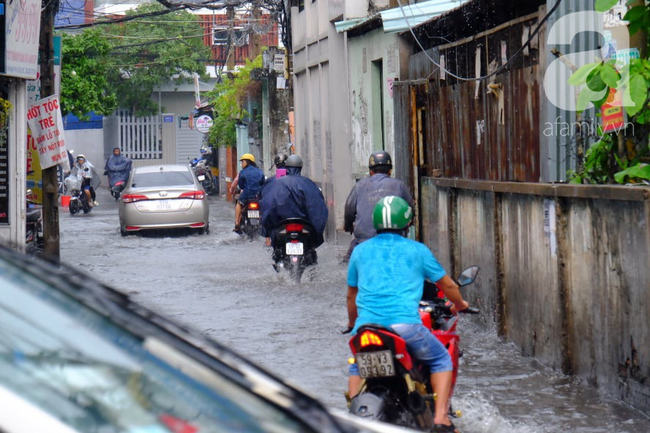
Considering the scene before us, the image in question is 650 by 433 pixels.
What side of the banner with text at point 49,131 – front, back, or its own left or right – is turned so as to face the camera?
front

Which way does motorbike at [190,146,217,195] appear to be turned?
away from the camera

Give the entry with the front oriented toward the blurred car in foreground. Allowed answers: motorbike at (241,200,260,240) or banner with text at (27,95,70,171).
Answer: the banner with text

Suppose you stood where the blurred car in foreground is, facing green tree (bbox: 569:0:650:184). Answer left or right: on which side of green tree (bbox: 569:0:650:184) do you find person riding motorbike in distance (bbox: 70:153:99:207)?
left

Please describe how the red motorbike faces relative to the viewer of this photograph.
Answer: facing away from the viewer and to the right of the viewer

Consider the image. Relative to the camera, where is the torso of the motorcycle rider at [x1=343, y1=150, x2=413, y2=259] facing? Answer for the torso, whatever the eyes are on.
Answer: away from the camera

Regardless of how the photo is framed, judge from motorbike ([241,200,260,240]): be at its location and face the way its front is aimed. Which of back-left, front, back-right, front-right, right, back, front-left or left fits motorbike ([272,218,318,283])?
back

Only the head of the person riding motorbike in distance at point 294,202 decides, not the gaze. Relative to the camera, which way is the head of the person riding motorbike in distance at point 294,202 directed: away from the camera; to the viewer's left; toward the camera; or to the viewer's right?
away from the camera

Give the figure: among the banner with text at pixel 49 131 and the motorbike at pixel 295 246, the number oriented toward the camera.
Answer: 1

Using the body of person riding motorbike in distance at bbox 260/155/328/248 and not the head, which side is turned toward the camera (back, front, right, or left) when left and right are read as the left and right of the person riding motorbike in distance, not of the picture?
back

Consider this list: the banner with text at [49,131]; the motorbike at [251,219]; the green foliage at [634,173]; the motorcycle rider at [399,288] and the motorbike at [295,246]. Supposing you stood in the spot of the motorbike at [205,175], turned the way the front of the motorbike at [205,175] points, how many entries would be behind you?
5

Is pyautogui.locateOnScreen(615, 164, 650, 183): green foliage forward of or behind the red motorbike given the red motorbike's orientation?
forward

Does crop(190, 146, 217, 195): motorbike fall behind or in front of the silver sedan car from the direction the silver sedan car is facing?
in front

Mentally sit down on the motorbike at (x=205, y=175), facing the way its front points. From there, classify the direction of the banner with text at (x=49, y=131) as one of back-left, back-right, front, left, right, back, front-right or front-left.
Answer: back

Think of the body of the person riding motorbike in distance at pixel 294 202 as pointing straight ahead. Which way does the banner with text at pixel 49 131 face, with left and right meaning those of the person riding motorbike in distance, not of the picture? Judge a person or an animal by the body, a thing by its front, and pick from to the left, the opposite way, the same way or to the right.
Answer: the opposite way

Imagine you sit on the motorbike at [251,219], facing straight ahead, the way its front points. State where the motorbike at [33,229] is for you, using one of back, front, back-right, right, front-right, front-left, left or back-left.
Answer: back-left

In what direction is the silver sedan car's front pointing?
away from the camera

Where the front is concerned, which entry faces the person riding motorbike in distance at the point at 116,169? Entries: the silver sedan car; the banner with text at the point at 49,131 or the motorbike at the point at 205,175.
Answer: the silver sedan car
